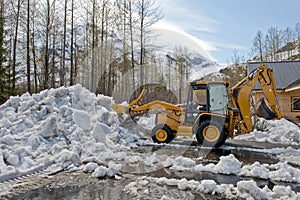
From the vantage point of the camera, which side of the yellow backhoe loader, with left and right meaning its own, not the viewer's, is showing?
left

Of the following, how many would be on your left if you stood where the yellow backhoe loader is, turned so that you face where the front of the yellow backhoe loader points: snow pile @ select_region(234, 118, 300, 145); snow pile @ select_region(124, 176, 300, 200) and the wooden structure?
1

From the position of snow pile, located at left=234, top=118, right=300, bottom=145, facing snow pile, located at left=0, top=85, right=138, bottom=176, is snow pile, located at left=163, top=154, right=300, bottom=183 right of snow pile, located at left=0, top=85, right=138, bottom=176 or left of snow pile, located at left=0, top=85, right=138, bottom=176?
left

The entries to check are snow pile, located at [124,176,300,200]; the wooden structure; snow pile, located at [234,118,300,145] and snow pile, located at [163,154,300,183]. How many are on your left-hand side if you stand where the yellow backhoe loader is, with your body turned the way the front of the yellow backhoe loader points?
2

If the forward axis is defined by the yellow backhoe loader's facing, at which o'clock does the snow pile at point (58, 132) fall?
The snow pile is roughly at 11 o'clock from the yellow backhoe loader.

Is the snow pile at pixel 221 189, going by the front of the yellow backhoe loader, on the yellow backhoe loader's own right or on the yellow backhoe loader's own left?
on the yellow backhoe loader's own left

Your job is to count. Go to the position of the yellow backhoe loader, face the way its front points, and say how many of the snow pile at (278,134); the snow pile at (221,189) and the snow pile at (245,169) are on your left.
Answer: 2

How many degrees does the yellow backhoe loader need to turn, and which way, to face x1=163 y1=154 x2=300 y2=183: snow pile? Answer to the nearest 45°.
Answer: approximately 90° to its left

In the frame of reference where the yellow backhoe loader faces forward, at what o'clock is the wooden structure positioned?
The wooden structure is roughly at 4 o'clock from the yellow backhoe loader.
